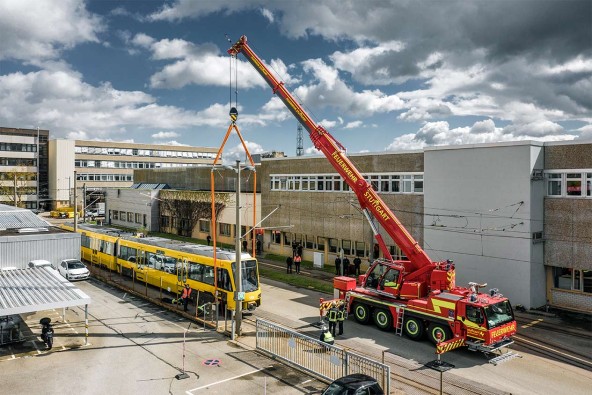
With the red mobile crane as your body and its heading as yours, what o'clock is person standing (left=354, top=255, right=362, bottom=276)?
The person standing is roughly at 7 o'clock from the red mobile crane.

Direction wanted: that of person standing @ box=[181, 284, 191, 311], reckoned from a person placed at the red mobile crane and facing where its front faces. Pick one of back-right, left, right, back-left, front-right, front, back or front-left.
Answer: back-right

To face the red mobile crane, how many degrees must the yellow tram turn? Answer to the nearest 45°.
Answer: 0° — it already faces it

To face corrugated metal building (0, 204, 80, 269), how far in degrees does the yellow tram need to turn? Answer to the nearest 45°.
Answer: approximately 135° to its right

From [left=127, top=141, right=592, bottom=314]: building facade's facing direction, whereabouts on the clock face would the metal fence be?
The metal fence is roughly at 12 o'clock from the building facade.

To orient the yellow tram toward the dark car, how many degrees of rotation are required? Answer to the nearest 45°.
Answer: approximately 45° to its right

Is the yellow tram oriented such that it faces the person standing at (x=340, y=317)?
yes

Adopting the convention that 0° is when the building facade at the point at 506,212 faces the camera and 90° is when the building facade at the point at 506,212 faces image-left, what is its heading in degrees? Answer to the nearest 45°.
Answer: approximately 45°

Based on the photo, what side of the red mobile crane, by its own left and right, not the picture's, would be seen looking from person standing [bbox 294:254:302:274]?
back

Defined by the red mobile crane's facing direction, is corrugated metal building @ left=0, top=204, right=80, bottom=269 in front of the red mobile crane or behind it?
behind
